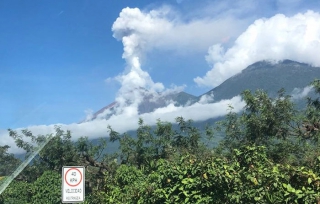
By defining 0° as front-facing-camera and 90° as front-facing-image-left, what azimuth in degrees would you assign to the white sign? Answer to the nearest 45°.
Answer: approximately 0°
